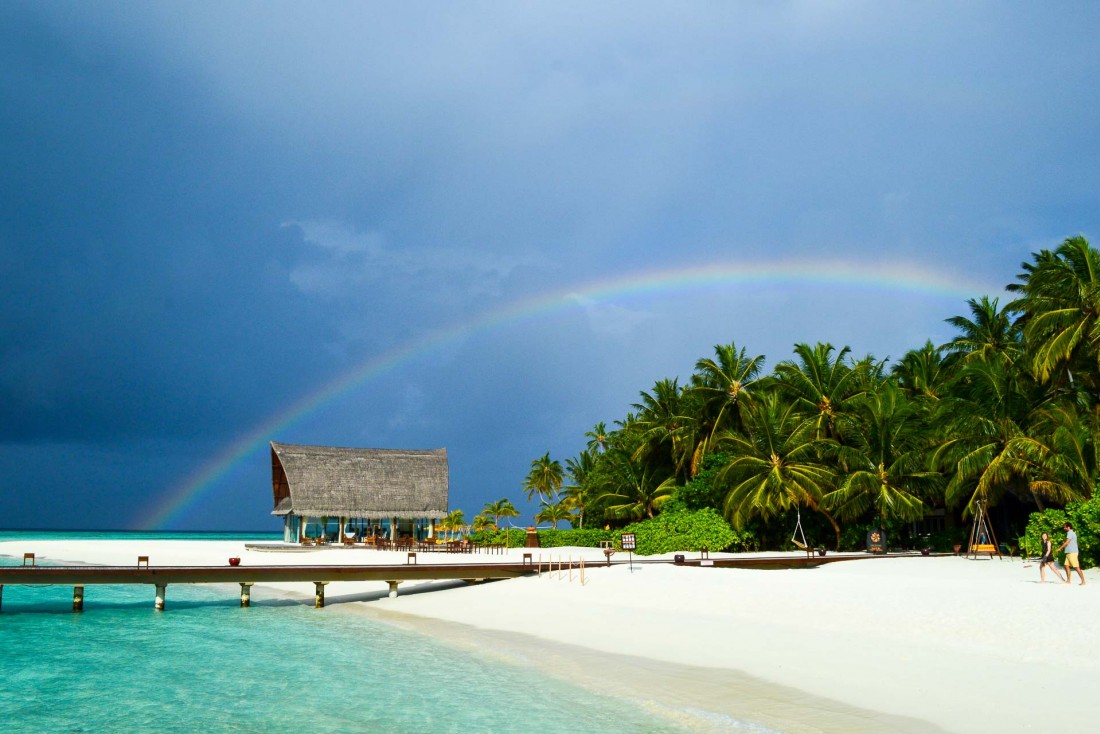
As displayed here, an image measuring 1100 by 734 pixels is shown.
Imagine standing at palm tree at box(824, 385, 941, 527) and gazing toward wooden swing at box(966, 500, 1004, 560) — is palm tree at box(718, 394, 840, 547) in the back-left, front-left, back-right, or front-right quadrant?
back-right

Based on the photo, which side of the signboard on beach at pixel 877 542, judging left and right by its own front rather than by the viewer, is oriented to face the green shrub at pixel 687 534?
right

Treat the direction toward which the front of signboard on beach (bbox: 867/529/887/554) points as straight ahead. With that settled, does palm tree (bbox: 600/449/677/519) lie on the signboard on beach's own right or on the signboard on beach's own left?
on the signboard on beach's own right

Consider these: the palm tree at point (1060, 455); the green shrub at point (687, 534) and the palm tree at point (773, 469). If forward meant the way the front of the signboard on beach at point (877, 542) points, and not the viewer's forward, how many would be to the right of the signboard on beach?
2

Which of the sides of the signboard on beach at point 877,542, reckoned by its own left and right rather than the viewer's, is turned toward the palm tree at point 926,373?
back

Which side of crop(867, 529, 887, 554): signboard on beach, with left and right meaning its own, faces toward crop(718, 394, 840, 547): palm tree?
right

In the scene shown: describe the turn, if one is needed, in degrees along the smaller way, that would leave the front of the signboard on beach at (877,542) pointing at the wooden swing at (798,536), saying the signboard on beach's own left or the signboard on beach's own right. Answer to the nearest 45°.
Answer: approximately 135° to the signboard on beach's own right

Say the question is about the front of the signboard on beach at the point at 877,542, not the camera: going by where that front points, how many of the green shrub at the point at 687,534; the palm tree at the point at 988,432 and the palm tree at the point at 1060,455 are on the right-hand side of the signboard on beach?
1

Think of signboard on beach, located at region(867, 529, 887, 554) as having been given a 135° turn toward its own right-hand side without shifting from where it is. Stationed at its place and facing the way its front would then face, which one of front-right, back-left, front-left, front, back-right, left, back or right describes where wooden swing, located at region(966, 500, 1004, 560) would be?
back
